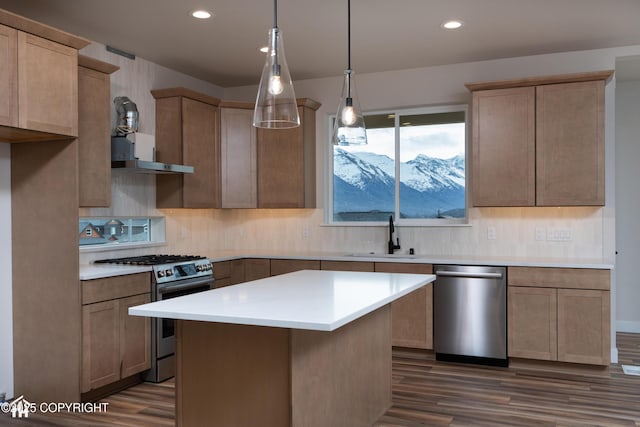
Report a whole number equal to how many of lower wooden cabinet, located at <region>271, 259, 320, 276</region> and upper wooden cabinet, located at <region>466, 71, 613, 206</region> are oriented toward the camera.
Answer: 2

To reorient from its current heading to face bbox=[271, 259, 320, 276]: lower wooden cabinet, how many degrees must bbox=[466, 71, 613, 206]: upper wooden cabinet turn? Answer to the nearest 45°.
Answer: approximately 90° to its right

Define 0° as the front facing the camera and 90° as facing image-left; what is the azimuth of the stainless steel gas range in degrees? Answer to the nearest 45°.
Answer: approximately 315°

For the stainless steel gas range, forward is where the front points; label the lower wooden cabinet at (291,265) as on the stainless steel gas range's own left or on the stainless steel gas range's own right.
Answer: on the stainless steel gas range's own left

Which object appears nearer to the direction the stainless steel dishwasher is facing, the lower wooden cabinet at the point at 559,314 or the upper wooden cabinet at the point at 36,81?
the upper wooden cabinet

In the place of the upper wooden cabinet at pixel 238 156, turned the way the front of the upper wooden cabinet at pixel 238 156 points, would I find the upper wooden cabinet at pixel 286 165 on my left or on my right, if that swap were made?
on my left

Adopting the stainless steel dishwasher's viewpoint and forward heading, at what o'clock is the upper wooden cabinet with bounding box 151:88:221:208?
The upper wooden cabinet is roughly at 3 o'clock from the stainless steel dishwasher.

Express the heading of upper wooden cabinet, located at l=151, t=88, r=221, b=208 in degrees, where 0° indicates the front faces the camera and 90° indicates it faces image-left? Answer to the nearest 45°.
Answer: approximately 315°

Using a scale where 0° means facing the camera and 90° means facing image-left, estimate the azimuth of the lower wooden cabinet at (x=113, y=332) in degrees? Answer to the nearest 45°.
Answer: approximately 315°

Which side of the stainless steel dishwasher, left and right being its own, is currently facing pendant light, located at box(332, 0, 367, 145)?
front

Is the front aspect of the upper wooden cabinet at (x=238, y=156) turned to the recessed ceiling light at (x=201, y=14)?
yes

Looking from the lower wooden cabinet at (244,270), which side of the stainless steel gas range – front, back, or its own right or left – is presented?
left
